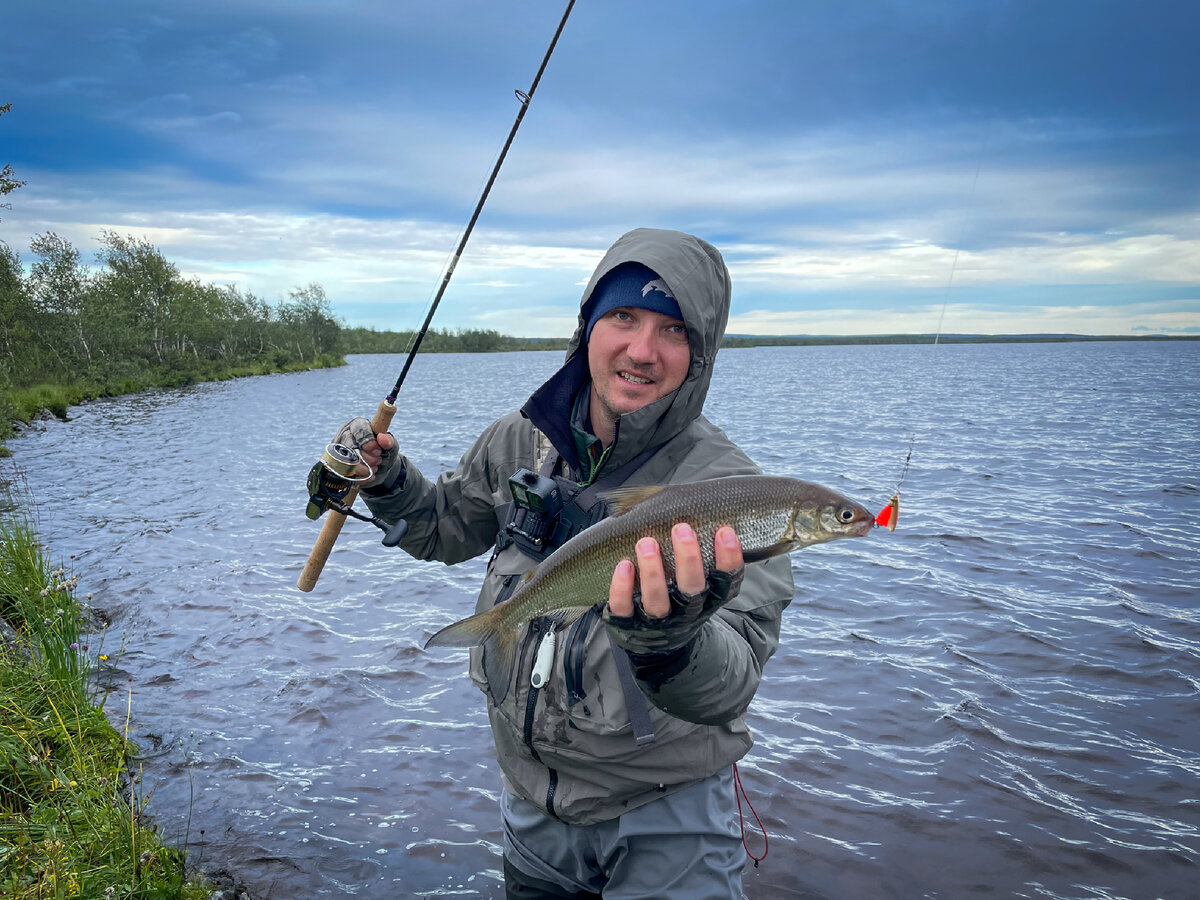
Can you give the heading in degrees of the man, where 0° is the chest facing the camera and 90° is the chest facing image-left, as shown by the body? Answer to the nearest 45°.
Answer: approximately 45°
